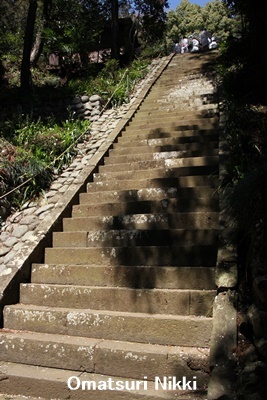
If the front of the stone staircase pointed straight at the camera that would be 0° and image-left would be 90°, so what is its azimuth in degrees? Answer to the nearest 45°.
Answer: approximately 0°
